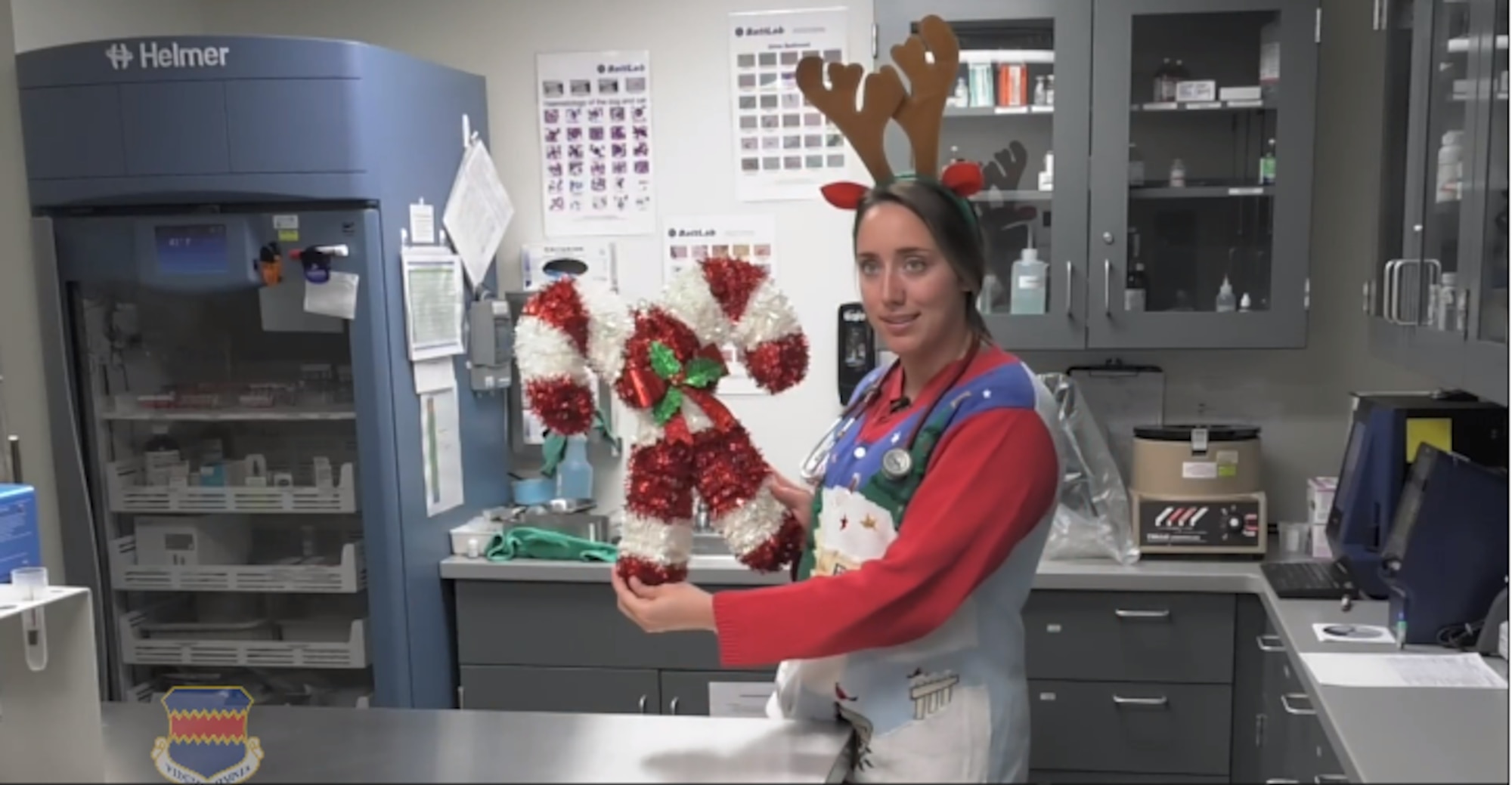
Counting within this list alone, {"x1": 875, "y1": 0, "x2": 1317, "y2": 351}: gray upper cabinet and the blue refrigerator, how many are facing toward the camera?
2

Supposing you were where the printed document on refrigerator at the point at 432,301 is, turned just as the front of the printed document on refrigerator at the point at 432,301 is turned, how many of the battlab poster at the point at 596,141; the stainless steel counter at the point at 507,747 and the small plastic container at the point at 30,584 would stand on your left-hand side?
1

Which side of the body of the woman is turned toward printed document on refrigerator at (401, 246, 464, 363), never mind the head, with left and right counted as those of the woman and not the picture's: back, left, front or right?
right

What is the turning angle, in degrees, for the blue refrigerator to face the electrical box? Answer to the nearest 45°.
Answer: approximately 90° to its left

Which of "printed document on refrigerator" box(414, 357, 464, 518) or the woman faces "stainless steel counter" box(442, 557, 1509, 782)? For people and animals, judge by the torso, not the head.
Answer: the printed document on refrigerator

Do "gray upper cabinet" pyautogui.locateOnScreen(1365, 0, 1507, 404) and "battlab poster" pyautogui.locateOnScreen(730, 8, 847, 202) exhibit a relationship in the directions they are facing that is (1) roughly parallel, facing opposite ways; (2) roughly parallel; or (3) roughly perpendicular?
roughly perpendicular
